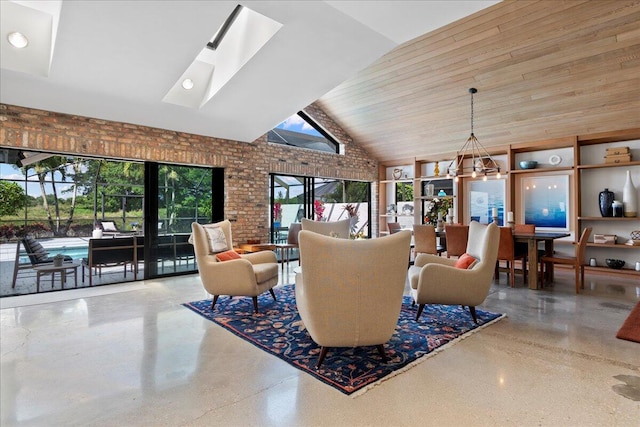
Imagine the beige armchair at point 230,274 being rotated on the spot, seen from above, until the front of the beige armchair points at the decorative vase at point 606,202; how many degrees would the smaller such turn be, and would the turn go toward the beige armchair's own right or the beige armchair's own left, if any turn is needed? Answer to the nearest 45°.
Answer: approximately 45° to the beige armchair's own left

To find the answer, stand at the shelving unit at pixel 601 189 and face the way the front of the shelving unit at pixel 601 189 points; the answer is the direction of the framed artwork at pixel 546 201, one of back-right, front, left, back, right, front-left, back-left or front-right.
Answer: front-right

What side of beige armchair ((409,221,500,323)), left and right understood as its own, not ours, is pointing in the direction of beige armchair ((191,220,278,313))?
front

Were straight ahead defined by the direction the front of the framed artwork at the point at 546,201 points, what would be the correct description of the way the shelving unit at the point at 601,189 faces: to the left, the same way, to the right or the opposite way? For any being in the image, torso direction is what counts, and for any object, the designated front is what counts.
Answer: the same way

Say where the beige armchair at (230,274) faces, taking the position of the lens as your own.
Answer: facing the viewer and to the right of the viewer

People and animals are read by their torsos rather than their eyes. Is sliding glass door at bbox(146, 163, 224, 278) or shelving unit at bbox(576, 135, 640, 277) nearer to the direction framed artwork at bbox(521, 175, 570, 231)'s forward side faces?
the sliding glass door

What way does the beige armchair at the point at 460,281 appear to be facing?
to the viewer's left

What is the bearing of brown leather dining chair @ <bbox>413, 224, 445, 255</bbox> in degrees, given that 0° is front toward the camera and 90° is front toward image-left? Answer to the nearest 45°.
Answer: approximately 225°

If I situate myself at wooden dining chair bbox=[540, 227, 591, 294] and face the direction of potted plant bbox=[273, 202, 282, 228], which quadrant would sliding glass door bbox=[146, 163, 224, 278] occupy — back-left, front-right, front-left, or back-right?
front-left

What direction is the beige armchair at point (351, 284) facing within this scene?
away from the camera

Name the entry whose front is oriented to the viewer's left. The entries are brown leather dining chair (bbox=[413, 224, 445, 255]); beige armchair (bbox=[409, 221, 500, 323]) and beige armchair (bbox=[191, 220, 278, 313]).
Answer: beige armchair (bbox=[409, 221, 500, 323])

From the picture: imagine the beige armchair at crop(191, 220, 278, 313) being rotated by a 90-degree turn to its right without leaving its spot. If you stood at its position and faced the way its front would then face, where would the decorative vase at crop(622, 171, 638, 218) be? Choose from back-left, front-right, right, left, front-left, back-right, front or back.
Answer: back-left

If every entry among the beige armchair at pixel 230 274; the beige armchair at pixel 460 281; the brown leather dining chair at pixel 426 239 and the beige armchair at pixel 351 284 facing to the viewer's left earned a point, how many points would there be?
1

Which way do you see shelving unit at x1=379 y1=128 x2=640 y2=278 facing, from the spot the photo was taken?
facing the viewer and to the left of the viewer

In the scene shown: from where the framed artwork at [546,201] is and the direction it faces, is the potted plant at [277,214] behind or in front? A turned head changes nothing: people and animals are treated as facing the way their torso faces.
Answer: in front

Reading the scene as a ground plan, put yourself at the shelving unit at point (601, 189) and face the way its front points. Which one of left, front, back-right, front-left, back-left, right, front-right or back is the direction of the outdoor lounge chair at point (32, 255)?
front

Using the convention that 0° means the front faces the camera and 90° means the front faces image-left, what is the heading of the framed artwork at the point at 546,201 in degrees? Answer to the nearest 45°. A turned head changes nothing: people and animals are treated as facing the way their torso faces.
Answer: approximately 45°

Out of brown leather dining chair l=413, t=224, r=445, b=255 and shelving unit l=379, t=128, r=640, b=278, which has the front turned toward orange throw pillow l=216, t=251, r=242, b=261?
the shelving unit

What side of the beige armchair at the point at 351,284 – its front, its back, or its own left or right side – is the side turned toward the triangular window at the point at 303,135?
front
